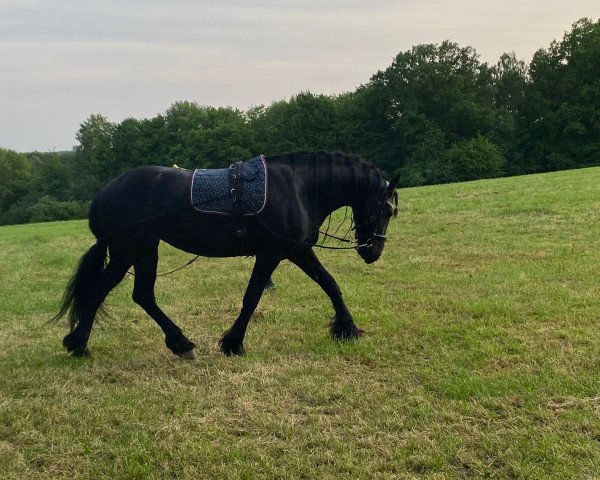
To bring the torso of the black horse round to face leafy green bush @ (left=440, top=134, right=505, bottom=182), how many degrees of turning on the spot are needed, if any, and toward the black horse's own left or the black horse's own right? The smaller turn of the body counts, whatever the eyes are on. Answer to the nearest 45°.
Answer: approximately 45° to the black horse's own left

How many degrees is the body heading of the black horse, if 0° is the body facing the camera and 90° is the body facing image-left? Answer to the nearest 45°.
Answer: approximately 270°
